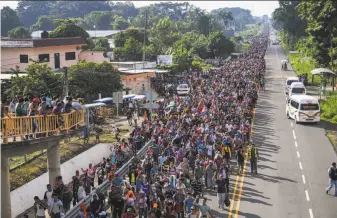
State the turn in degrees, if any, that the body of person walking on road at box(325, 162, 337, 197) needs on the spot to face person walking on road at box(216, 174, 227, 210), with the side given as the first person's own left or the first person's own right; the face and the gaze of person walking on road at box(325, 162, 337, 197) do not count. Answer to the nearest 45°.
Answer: approximately 135° to the first person's own right

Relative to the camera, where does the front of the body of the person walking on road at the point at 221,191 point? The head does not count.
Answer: toward the camera

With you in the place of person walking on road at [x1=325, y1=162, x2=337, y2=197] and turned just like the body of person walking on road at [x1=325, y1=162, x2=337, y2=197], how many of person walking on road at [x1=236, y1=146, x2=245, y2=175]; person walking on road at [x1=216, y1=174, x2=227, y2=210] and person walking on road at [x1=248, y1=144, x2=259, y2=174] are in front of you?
0

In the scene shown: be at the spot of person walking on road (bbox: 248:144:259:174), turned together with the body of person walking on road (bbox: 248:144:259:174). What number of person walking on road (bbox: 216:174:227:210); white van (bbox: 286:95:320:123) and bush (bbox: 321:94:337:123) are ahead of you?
1

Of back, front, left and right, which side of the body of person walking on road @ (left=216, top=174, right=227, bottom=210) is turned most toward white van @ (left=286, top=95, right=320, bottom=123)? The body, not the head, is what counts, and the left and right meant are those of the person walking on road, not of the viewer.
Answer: back

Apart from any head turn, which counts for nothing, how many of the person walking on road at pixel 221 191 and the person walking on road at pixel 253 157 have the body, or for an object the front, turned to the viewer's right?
0

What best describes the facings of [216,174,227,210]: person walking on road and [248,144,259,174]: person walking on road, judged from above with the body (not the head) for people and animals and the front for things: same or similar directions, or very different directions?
same or similar directions

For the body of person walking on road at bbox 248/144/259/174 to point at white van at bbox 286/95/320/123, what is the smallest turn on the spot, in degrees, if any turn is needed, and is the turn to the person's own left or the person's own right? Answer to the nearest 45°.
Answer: approximately 180°
